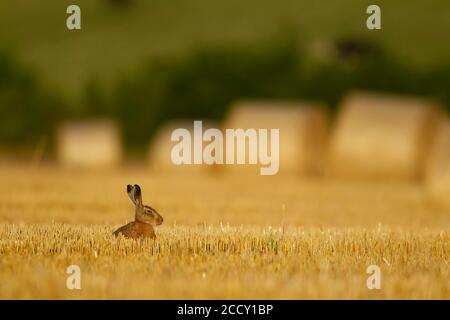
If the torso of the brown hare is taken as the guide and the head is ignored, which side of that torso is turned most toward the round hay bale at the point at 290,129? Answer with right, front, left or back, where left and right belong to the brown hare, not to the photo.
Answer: left

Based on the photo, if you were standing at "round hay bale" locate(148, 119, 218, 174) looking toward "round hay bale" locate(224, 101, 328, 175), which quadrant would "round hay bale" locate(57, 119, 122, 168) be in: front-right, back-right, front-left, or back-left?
back-right

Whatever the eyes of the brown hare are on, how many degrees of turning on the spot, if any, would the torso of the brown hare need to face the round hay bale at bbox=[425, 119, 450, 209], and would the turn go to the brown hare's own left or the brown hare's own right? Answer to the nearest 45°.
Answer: approximately 45° to the brown hare's own left

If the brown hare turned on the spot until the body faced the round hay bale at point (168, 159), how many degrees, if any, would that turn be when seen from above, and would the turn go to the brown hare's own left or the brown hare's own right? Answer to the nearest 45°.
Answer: approximately 90° to the brown hare's own left

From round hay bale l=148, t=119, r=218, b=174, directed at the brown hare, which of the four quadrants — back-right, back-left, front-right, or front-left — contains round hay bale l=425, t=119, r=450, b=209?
front-left

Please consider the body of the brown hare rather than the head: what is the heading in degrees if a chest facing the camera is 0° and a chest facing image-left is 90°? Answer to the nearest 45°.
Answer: approximately 270°

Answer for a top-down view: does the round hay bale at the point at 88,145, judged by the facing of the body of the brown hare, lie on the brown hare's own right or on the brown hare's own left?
on the brown hare's own left
